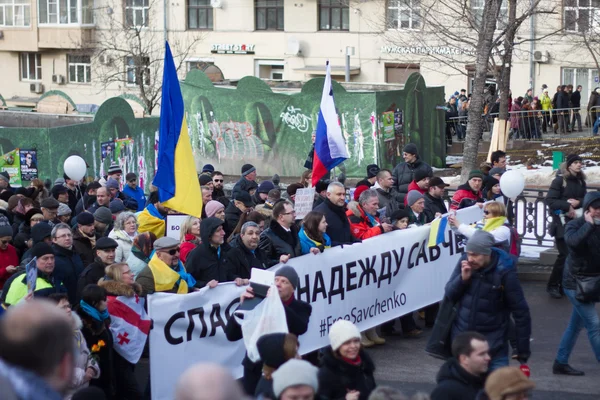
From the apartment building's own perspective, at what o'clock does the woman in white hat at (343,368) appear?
The woman in white hat is roughly at 12 o'clock from the apartment building.

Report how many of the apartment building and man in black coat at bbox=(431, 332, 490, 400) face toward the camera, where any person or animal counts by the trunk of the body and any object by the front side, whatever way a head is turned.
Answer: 1

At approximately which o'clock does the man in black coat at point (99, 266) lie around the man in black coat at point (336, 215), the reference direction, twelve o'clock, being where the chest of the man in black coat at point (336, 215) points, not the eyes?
the man in black coat at point (99, 266) is roughly at 3 o'clock from the man in black coat at point (336, 215).

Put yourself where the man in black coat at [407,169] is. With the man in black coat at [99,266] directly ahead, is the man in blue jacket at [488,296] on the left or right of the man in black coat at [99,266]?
left

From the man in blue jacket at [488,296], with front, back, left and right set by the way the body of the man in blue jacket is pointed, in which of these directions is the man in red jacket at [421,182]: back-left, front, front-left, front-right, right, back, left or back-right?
back-right

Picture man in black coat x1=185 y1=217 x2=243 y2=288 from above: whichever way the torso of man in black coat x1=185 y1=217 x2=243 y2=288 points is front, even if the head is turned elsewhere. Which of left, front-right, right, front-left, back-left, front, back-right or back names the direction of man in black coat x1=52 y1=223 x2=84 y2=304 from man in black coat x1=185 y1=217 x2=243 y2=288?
back-right

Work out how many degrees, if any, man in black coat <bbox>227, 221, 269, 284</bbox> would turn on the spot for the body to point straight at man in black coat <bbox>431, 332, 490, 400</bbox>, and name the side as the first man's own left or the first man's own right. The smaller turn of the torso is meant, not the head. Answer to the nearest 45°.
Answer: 0° — they already face them

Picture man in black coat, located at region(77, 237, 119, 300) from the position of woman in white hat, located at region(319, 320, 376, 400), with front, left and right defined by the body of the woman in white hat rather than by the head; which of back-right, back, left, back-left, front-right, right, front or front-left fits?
back

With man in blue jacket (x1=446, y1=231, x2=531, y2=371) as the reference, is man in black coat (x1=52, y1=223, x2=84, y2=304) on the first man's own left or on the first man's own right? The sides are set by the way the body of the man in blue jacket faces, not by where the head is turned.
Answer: on the first man's own right
